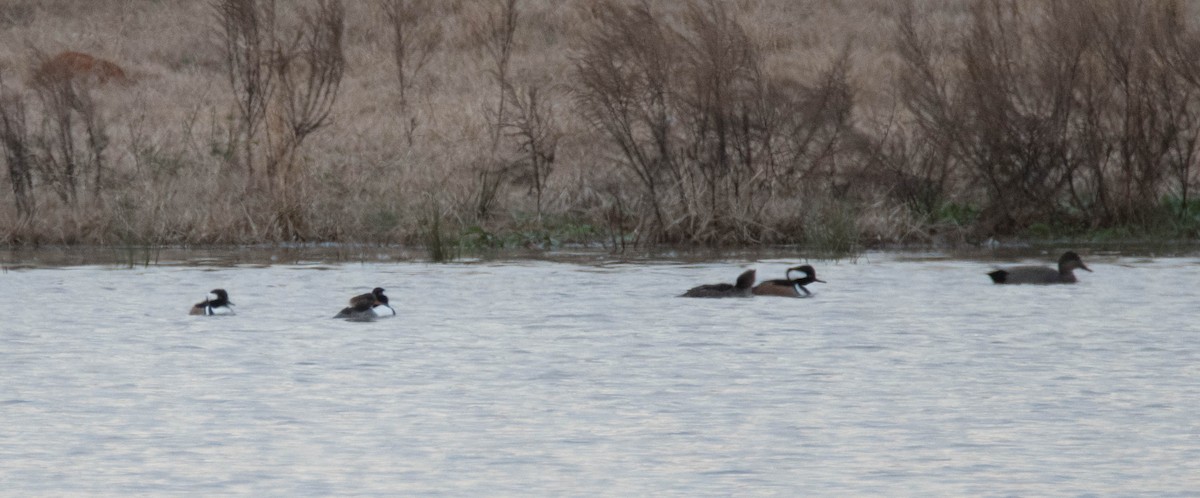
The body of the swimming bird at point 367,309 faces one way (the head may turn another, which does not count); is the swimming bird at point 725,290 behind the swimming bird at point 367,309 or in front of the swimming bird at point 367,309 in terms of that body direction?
in front

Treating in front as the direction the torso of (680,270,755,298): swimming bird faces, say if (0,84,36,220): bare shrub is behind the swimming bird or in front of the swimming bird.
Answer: behind

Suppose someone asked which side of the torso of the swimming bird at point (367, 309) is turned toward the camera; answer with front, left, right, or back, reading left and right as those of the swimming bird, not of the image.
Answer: right

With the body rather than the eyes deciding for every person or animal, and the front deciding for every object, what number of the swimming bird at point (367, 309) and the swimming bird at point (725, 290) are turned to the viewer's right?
2

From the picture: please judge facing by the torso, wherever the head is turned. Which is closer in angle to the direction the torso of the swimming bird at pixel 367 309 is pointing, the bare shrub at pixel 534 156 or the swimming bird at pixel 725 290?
the swimming bird

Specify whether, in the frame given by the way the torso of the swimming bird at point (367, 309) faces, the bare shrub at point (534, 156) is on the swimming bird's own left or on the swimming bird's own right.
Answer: on the swimming bird's own left

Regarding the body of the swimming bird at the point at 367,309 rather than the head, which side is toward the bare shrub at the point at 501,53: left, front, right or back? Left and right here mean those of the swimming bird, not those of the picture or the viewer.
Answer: left

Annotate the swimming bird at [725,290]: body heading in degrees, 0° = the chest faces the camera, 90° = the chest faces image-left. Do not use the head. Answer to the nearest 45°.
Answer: approximately 270°
